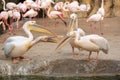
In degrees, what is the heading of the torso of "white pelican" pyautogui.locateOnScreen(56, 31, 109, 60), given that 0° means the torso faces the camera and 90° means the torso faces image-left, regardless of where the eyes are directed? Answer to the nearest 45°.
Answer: approximately 90°
